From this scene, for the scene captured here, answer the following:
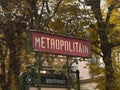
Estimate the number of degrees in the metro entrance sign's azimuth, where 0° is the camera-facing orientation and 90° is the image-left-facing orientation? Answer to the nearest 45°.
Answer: approximately 315°

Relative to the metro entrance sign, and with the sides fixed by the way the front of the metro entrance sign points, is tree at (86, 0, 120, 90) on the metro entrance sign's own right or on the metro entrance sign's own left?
on the metro entrance sign's own left
